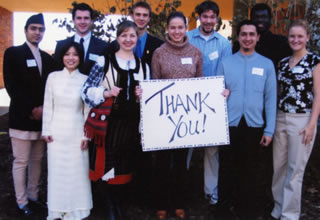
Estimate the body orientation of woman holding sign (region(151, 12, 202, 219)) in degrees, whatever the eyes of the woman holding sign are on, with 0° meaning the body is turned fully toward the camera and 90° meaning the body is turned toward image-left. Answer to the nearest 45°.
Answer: approximately 0°

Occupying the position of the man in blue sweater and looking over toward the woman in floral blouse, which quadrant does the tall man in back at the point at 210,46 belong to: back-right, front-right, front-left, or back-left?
back-left

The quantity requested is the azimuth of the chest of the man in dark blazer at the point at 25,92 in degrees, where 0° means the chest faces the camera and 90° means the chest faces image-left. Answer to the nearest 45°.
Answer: approximately 315°

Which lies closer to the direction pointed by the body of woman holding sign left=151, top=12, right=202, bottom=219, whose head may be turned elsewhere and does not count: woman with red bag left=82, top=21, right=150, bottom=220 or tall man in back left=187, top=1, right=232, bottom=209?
the woman with red bag

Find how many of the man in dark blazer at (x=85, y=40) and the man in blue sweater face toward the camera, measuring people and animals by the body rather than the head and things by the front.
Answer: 2
